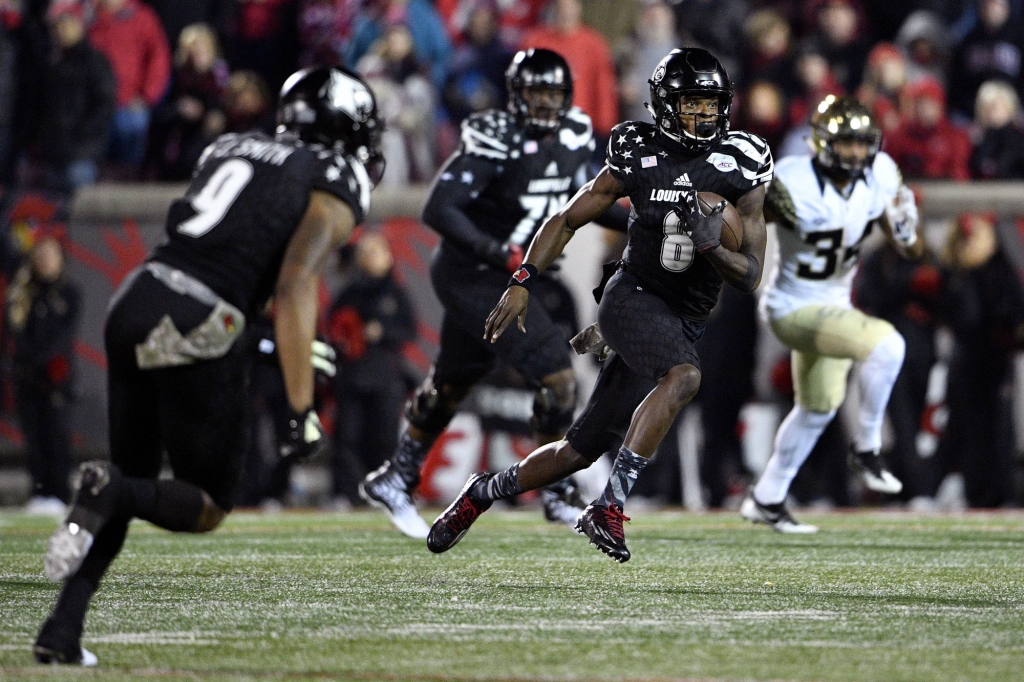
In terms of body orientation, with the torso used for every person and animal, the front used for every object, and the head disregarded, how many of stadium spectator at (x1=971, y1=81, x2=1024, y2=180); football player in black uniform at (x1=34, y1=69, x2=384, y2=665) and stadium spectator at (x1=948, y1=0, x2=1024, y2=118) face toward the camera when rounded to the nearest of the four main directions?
2

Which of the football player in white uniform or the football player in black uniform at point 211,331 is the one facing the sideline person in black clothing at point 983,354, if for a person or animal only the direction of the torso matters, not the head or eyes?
the football player in black uniform

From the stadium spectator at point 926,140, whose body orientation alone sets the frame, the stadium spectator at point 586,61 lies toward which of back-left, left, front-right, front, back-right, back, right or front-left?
right

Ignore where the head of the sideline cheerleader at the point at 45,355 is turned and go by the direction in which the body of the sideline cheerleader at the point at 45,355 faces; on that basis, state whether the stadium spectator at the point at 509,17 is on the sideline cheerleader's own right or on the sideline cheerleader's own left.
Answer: on the sideline cheerleader's own left

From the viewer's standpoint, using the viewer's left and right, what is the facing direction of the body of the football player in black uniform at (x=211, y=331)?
facing away from the viewer and to the right of the viewer

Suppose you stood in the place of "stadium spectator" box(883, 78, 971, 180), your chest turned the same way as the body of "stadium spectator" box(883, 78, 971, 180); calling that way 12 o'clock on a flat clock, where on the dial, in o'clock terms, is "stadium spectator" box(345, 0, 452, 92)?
"stadium spectator" box(345, 0, 452, 92) is roughly at 3 o'clock from "stadium spectator" box(883, 78, 971, 180).

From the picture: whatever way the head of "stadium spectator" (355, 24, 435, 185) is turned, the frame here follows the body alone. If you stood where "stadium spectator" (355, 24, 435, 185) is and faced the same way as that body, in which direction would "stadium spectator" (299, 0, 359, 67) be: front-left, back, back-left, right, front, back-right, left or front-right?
back-right

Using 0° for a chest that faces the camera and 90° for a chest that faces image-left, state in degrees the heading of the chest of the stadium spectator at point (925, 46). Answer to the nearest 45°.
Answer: approximately 0°

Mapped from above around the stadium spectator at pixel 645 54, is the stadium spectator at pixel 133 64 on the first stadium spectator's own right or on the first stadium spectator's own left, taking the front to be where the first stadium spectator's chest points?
on the first stadium spectator's own right
